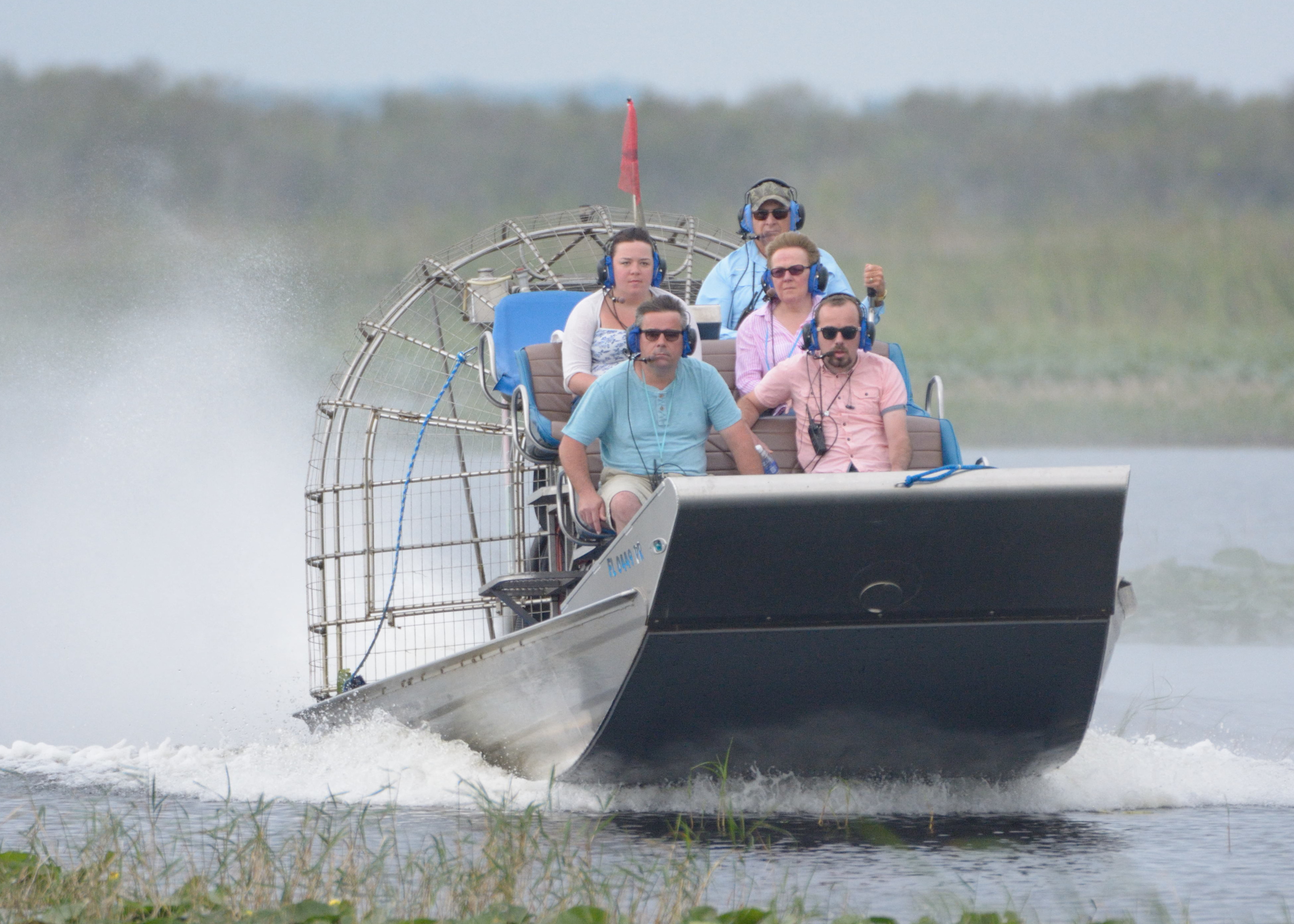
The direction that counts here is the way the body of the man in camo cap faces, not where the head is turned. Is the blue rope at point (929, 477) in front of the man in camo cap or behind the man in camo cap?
in front

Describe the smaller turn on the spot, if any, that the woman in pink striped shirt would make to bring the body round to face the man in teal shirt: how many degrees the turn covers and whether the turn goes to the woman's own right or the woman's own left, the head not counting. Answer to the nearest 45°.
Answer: approximately 45° to the woman's own right

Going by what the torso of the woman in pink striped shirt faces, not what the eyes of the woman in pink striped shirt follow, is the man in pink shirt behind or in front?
in front

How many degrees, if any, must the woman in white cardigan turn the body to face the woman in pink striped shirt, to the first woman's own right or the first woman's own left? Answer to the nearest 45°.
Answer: approximately 90° to the first woman's own left

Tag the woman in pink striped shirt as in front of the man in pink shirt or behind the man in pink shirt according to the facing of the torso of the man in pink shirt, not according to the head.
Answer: behind

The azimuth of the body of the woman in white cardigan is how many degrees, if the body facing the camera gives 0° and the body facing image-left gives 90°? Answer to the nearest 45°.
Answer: approximately 0°

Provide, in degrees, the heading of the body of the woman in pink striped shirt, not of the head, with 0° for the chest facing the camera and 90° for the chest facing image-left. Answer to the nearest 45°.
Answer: approximately 0°
